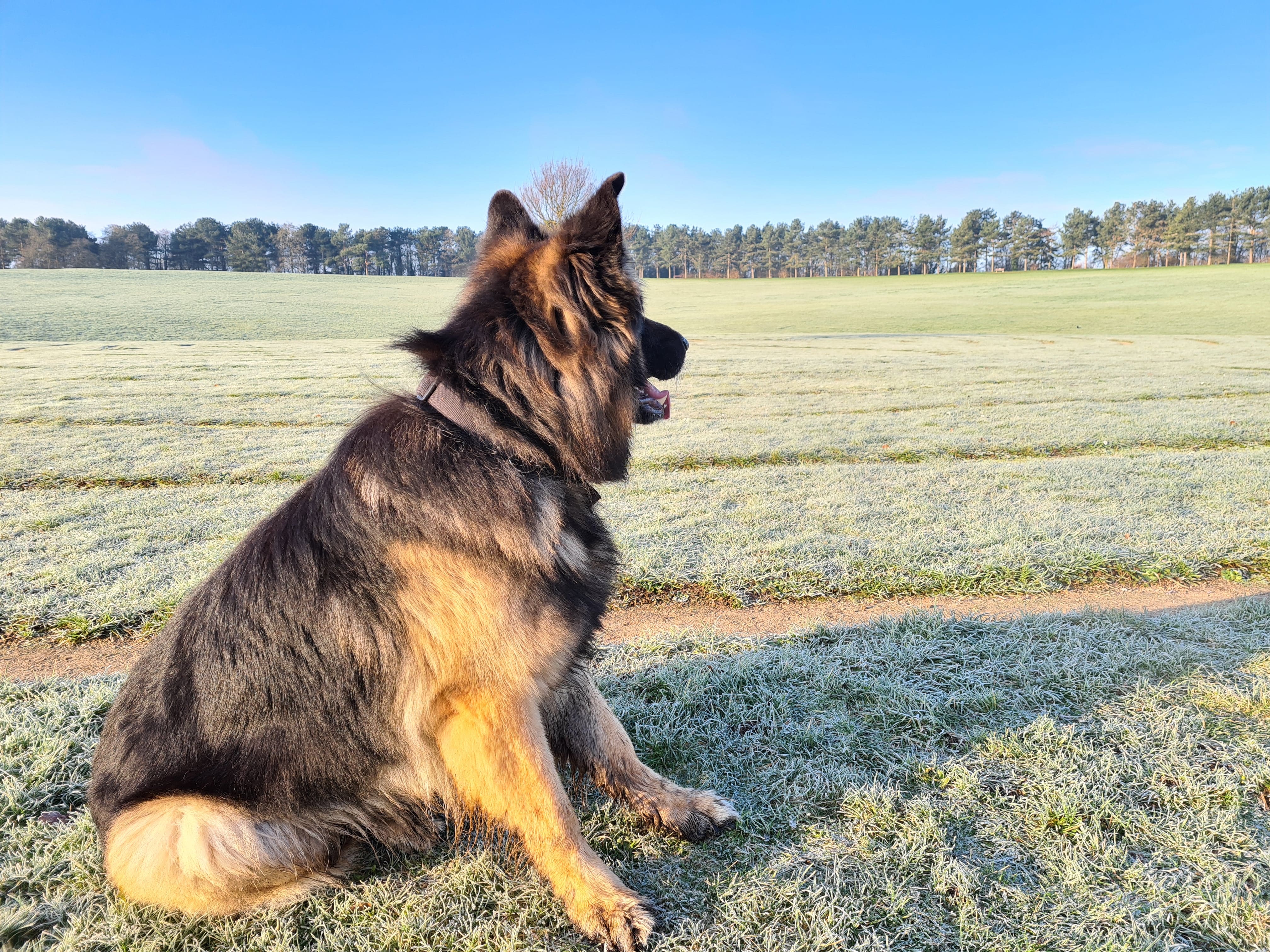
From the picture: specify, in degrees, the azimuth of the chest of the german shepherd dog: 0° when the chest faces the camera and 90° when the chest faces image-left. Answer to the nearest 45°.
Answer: approximately 270°
